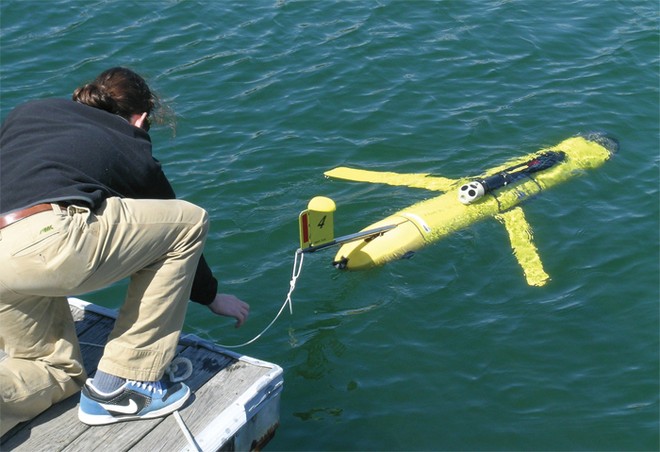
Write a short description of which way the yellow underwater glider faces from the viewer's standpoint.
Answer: facing away from the viewer and to the right of the viewer

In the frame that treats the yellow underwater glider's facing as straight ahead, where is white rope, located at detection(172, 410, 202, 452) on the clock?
The white rope is roughly at 5 o'clock from the yellow underwater glider.

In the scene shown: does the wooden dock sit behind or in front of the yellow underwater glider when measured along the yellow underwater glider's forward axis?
behind
